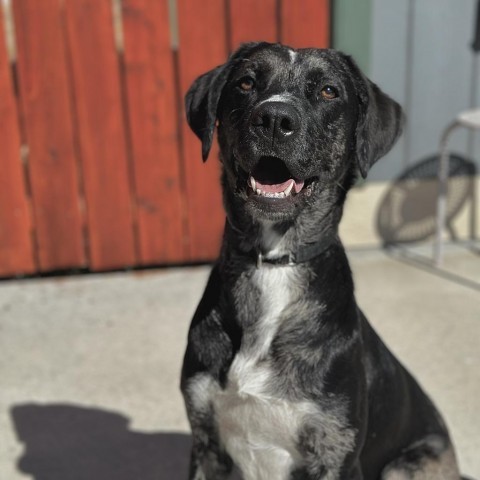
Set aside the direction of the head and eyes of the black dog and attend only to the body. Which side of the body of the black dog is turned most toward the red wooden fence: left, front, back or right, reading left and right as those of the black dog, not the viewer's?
right

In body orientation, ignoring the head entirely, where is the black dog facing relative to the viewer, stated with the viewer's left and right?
facing the viewer and to the left of the viewer
